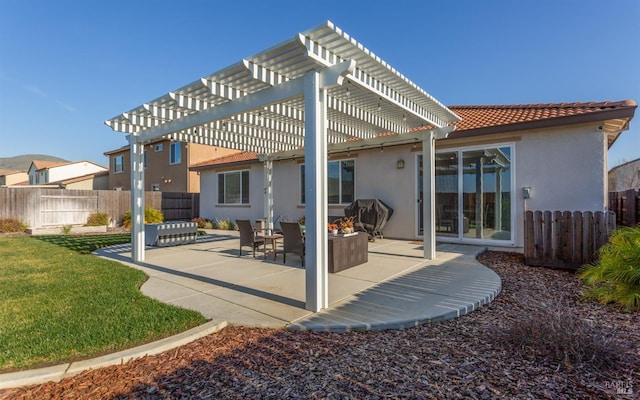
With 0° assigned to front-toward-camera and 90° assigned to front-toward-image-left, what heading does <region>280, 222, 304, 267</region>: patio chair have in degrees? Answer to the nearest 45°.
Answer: approximately 225°

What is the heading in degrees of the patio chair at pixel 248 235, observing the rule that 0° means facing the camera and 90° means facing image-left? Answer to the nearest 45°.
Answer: approximately 225°

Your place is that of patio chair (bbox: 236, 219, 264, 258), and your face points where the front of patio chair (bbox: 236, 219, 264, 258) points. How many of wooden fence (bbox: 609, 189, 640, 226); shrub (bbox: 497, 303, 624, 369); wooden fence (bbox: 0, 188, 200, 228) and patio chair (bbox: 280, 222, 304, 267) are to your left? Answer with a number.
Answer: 1

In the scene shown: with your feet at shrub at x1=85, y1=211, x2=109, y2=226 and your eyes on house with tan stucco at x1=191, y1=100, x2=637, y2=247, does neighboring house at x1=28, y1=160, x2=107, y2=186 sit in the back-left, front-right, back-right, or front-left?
back-left

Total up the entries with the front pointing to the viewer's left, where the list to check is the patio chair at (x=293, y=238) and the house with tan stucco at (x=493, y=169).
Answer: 0

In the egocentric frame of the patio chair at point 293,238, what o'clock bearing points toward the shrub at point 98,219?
The shrub is roughly at 9 o'clock from the patio chair.

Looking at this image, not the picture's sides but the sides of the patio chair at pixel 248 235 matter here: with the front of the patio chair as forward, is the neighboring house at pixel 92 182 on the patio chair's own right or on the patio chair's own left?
on the patio chair's own left
